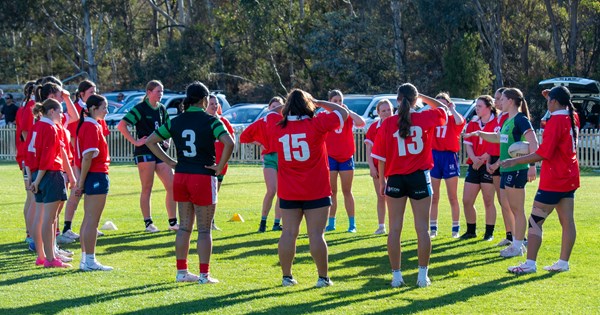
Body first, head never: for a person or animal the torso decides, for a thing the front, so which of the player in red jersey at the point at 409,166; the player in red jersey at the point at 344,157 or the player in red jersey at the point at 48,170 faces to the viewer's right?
the player in red jersey at the point at 48,170

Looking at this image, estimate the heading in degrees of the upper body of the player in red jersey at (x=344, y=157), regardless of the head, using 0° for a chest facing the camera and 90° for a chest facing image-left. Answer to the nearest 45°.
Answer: approximately 0°

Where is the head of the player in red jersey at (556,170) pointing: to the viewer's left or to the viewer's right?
to the viewer's left

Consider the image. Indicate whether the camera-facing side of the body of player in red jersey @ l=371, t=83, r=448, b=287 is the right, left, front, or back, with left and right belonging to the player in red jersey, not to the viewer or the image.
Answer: back

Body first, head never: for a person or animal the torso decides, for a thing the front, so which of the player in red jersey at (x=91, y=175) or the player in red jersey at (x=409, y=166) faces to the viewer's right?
the player in red jersey at (x=91, y=175)

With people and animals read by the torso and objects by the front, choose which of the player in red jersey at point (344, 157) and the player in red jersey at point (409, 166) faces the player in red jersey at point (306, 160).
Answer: the player in red jersey at point (344, 157)
